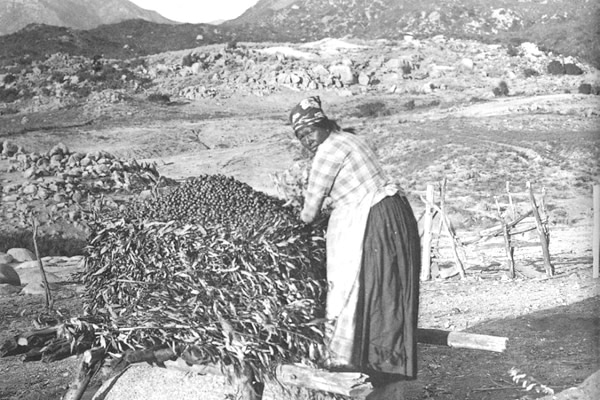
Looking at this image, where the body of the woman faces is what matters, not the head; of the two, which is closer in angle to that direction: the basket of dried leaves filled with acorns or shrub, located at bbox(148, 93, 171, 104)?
the basket of dried leaves filled with acorns

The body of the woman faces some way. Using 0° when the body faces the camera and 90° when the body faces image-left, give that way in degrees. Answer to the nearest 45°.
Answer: approximately 90°

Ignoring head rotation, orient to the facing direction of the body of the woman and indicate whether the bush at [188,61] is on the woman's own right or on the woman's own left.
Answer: on the woman's own right

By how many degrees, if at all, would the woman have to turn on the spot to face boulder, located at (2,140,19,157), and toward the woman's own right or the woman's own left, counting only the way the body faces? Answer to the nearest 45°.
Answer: approximately 45° to the woman's own right

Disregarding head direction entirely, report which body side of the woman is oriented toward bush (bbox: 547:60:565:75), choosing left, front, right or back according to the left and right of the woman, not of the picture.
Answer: right

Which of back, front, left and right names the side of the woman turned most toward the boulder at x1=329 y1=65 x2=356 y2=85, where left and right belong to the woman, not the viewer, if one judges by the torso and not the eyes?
right

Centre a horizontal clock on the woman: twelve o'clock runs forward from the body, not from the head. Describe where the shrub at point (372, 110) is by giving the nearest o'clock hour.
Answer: The shrub is roughly at 3 o'clock from the woman.

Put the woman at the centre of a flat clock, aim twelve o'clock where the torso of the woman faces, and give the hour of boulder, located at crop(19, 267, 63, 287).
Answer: The boulder is roughly at 2 o'clock from the woman.

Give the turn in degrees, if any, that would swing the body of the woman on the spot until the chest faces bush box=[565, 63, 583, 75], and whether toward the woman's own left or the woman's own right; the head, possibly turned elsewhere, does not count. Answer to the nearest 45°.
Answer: approximately 90° to the woman's own right

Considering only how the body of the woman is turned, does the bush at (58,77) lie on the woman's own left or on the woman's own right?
on the woman's own right
